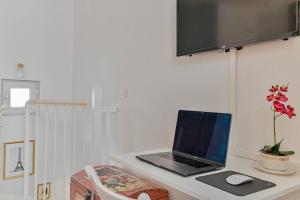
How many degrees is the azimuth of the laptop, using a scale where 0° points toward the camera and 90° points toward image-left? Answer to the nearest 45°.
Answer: approximately 45°

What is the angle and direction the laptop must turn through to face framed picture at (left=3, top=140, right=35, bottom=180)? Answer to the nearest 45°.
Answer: approximately 90° to its right
